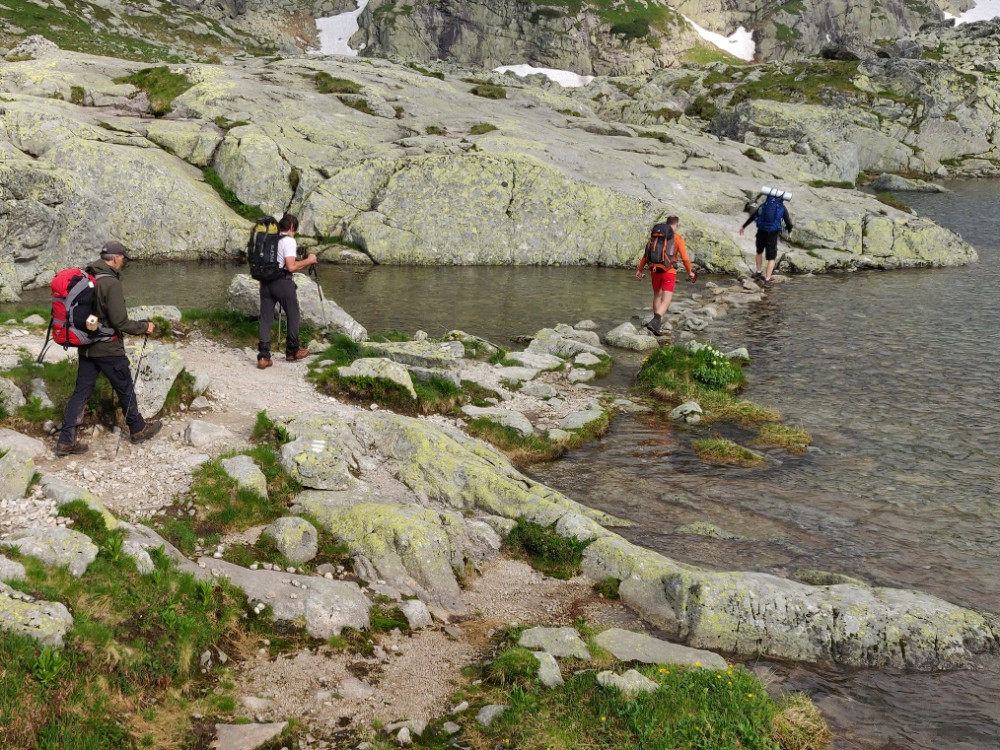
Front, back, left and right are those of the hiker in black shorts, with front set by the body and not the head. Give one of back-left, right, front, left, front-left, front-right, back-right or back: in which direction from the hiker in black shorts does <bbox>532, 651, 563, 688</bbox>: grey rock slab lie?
back

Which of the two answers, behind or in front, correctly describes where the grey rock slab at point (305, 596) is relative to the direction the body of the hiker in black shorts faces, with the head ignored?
behind

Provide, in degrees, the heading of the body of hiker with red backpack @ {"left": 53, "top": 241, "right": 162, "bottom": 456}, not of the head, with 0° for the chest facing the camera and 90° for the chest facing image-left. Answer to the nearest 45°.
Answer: approximately 270°

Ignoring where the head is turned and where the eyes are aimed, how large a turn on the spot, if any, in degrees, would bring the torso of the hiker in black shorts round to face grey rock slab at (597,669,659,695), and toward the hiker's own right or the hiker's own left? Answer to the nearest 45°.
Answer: approximately 180°

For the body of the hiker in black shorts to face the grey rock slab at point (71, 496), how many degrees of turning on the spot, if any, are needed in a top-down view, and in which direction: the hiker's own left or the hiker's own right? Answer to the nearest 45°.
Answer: approximately 180°

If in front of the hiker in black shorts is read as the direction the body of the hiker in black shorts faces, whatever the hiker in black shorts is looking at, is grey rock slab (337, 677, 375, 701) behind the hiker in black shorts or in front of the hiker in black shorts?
behind

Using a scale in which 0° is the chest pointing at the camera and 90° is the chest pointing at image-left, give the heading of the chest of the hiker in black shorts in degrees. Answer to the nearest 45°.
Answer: approximately 180°

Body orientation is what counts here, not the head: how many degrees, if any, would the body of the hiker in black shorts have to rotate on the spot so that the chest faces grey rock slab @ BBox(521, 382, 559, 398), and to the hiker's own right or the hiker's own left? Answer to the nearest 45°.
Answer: approximately 180°
